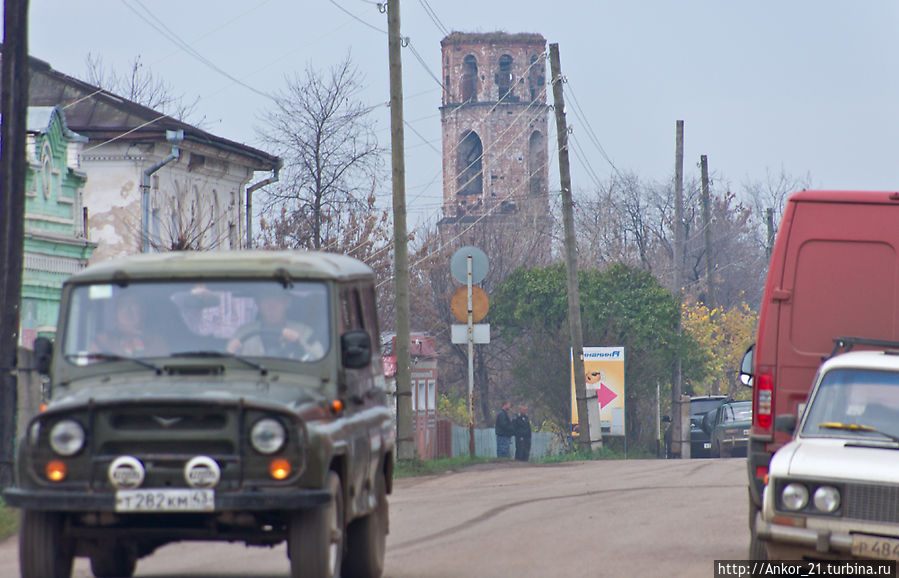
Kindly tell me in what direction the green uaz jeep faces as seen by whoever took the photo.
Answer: facing the viewer

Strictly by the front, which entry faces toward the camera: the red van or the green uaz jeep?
the green uaz jeep

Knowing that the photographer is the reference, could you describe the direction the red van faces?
facing away from the viewer

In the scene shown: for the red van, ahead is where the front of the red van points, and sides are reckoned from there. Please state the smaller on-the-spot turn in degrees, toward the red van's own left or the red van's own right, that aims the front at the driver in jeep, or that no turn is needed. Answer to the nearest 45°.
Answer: approximately 135° to the red van's own left

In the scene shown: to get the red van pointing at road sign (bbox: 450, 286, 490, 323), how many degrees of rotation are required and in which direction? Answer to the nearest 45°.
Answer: approximately 45° to its left

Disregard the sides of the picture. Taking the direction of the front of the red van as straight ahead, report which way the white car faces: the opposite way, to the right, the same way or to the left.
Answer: the opposite way

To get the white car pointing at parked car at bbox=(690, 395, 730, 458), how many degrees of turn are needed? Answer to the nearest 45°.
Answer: approximately 180°

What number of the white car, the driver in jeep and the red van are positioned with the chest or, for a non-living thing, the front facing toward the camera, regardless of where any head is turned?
2

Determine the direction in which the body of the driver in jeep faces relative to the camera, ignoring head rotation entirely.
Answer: toward the camera

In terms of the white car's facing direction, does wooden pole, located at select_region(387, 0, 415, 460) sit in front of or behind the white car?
behind

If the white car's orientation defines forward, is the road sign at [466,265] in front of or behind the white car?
behind

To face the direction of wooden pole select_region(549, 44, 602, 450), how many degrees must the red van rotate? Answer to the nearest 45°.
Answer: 0° — it already faces it

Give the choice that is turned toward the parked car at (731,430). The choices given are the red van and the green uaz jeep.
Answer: the red van
